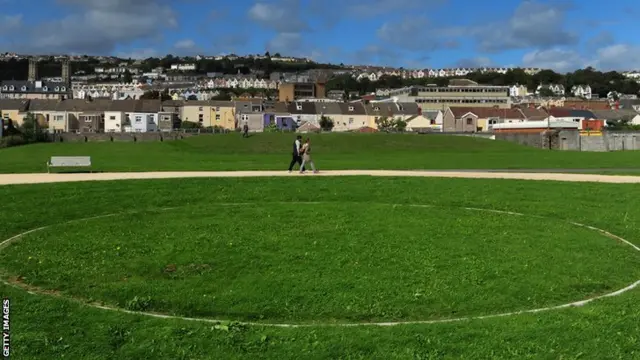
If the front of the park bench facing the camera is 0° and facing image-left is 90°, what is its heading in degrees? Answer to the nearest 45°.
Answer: approximately 0°
